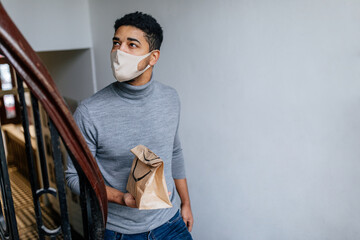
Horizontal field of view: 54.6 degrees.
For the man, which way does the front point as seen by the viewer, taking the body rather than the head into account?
toward the camera
